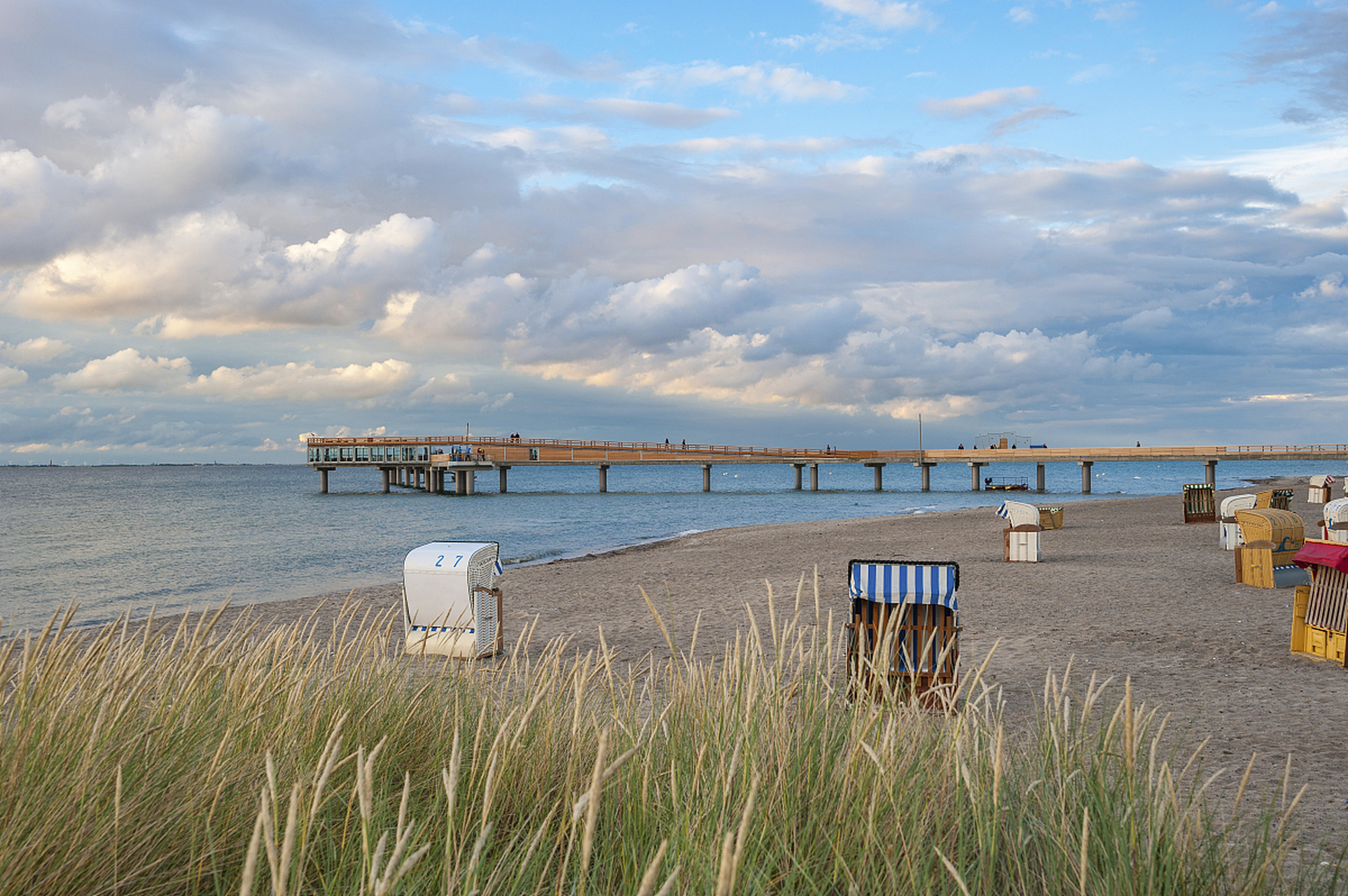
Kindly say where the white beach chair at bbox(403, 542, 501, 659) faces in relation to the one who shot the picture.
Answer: facing away from the viewer and to the right of the viewer

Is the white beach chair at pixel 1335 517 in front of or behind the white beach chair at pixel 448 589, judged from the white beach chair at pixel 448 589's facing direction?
in front

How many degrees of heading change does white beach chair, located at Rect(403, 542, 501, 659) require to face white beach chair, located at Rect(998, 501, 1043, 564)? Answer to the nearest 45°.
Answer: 0° — it already faces it

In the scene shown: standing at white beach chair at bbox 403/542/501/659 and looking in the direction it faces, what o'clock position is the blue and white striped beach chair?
The blue and white striped beach chair is roughly at 3 o'clock from the white beach chair.

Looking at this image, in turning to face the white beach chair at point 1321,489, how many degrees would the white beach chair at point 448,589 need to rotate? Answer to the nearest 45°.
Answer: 0° — it already faces it
